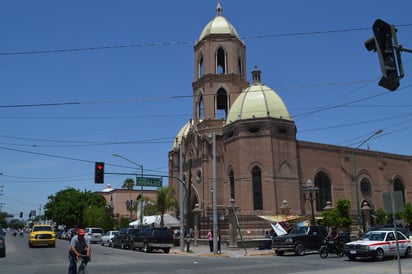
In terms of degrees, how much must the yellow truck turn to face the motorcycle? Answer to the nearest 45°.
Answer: approximately 45° to its left

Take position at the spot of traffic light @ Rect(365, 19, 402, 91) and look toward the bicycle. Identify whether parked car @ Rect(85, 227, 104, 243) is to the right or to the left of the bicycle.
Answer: right

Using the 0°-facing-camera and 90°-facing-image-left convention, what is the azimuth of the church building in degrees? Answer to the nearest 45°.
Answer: approximately 45°

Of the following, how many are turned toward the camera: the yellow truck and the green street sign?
2

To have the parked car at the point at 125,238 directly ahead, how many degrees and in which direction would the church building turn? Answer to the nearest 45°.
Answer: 0° — it already faces it

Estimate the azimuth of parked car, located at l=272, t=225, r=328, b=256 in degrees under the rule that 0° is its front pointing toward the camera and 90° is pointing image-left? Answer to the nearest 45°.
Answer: approximately 45°

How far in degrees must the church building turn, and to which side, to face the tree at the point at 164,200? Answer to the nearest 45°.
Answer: approximately 45° to its right

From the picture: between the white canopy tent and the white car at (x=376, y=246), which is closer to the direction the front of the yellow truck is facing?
the white car

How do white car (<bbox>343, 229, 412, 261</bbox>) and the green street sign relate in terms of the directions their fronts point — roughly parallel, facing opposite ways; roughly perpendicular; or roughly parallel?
roughly perpendicular

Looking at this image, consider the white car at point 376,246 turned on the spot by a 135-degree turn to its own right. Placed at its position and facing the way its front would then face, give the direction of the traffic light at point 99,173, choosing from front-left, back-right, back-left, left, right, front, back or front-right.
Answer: left

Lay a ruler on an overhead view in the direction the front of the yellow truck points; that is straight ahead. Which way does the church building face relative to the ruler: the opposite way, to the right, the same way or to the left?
to the right

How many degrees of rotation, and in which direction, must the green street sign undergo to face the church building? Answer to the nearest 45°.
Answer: approximately 135° to its left

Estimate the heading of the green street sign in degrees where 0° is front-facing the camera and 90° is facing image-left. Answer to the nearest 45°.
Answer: approximately 0°

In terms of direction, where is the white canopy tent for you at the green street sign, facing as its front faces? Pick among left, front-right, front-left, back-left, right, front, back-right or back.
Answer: back
